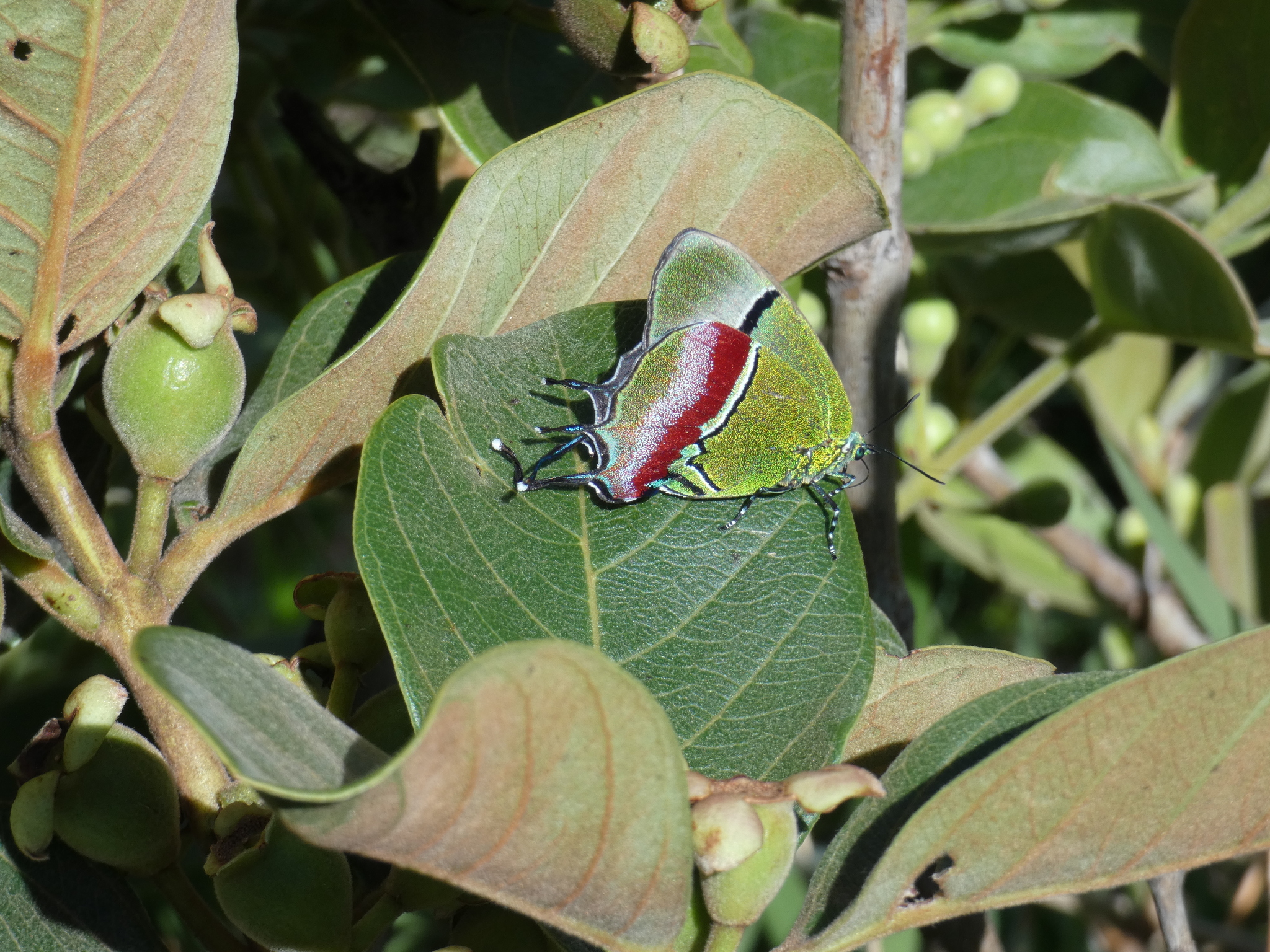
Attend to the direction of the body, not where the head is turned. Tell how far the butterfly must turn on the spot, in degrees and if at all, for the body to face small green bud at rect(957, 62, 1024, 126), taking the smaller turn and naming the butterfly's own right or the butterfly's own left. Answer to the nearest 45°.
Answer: approximately 45° to the butterfly's own left

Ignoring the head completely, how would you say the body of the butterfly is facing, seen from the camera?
to the viewer's right
